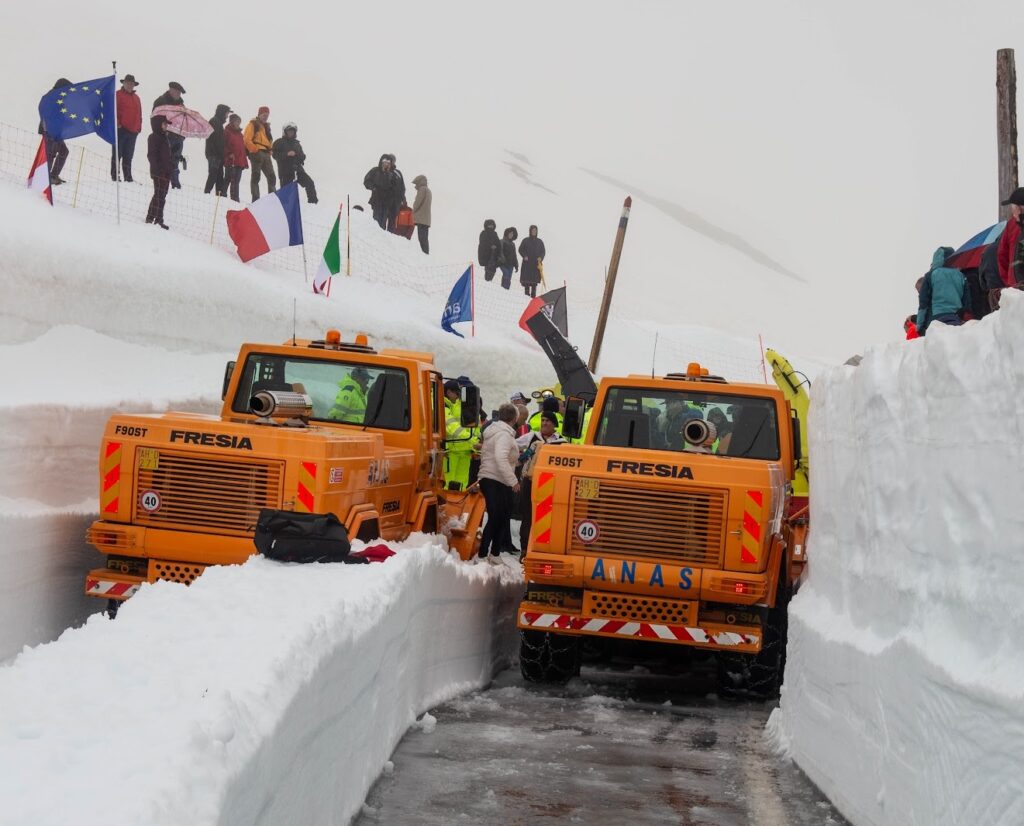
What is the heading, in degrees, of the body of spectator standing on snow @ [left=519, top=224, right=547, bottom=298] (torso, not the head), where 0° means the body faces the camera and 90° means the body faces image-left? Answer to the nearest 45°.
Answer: approximately 0°

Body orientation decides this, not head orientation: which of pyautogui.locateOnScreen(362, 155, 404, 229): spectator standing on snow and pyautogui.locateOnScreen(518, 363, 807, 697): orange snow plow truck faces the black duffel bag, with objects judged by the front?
the spectator standing on snow

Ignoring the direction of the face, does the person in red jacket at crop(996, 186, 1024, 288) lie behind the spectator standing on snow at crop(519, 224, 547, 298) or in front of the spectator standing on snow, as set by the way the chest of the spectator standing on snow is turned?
in front
